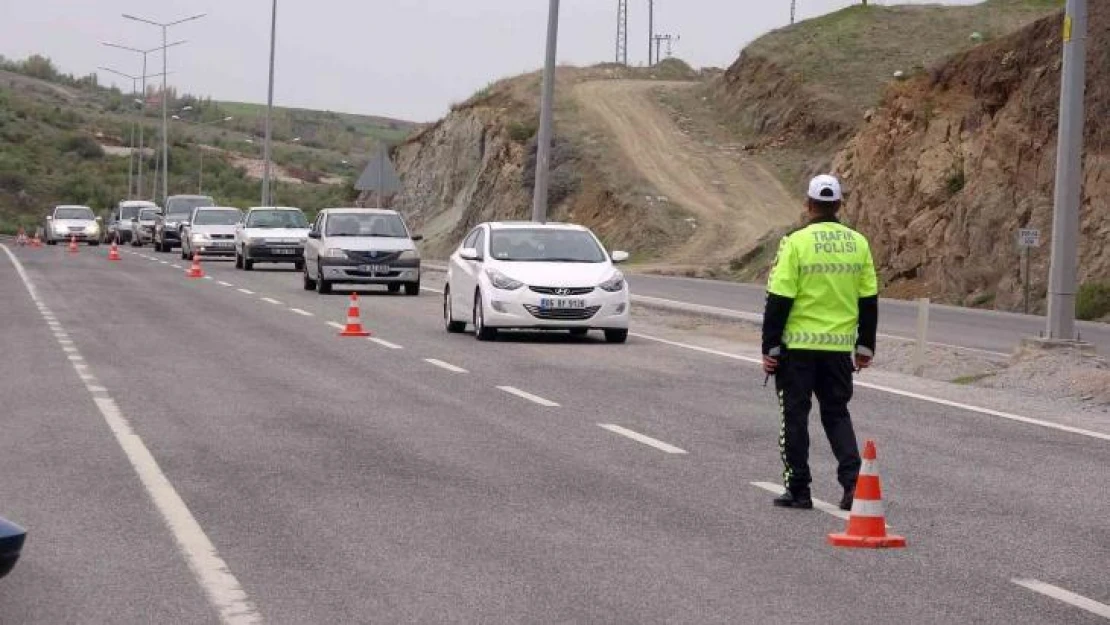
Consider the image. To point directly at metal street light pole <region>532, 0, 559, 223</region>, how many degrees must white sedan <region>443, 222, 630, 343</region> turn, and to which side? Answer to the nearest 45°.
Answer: approximately 135° to its left

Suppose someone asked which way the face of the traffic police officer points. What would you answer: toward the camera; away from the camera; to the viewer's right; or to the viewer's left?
away from the camera

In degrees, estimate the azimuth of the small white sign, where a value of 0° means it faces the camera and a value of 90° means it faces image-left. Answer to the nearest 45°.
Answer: approximately 0°

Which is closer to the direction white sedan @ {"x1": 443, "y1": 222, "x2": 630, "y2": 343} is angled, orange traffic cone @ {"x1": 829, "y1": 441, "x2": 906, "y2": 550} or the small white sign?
the orange traffic cone

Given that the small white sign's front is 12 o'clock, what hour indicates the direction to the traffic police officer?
The traffic police officer is roughly at 12 o'clock from the small white sign.
